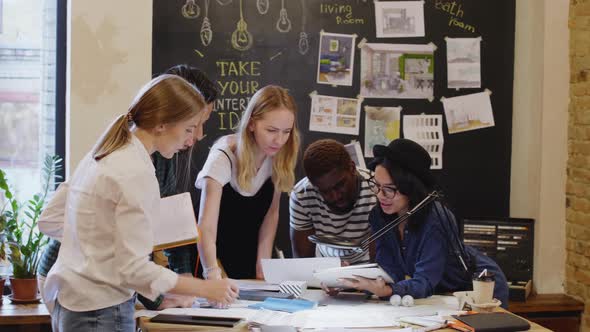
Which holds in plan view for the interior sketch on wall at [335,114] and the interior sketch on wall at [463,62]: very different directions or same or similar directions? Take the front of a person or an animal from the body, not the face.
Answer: same or similar directions

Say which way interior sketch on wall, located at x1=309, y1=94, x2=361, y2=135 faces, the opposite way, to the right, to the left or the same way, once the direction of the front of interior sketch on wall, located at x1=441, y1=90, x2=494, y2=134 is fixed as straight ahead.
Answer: the same way

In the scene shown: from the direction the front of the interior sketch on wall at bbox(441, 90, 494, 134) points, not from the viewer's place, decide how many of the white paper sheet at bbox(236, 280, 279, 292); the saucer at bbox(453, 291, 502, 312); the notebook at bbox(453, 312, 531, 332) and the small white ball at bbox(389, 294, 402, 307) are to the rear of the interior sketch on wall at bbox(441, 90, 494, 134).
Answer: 0

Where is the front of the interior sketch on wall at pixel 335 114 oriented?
toward the camera

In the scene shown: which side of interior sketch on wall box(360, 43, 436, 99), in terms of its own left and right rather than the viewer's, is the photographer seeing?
front

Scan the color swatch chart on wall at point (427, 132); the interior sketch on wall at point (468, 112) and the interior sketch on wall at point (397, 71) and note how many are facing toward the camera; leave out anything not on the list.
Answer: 3

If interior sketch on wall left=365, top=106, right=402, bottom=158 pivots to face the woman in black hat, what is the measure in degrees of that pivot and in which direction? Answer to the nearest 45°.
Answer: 0° — it already faces them

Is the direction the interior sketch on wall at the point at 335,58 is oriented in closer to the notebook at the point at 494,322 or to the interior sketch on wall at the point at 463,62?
the notebook

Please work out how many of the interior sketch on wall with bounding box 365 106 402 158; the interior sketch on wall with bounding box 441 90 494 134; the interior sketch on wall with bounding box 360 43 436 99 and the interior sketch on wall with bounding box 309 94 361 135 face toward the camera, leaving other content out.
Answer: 4

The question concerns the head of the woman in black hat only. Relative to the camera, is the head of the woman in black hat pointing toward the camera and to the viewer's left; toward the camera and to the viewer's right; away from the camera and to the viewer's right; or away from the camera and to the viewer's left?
toward the camera and to the viewer's left

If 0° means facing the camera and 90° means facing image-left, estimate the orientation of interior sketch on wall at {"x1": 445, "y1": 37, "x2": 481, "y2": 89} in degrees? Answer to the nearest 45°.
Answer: approximately 0°

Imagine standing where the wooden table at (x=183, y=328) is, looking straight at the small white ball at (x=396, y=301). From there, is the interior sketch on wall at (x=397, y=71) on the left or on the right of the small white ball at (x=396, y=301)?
left

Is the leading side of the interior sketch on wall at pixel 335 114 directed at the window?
no

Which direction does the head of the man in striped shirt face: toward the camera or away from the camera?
toward the camera

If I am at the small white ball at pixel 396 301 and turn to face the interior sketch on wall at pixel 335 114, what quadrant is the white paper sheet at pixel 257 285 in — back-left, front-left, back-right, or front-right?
front-left

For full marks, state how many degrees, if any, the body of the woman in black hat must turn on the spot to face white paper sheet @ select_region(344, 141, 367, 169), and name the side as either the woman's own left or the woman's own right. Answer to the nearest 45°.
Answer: approximately 135° to the woman's own right

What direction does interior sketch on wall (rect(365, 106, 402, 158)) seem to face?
toward the camera

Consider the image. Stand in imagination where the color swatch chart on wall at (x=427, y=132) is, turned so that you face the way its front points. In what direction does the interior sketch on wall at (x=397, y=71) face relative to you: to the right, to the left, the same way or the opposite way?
the same way
